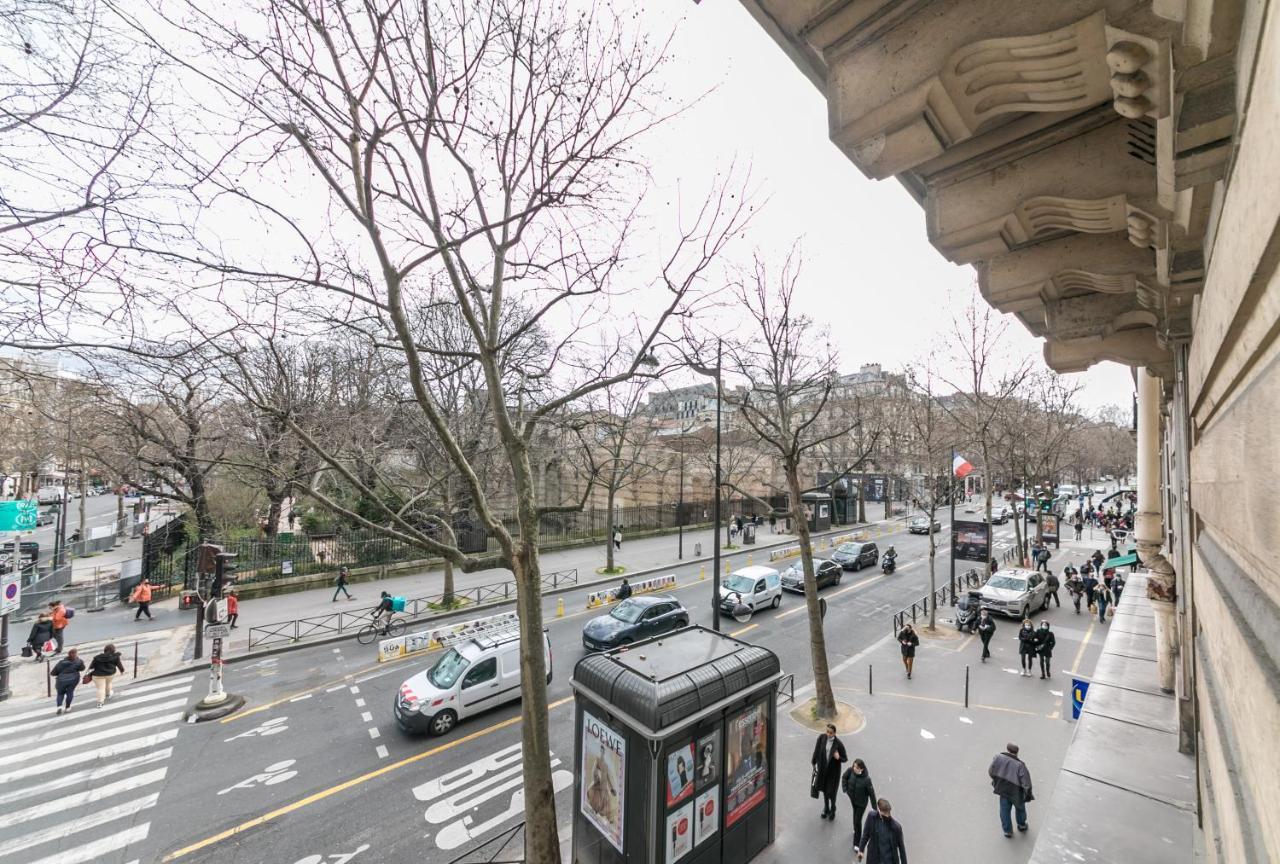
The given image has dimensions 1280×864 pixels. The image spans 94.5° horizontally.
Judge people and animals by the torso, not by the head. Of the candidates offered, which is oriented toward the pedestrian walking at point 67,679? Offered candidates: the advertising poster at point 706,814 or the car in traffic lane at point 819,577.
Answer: the car in traffic lane

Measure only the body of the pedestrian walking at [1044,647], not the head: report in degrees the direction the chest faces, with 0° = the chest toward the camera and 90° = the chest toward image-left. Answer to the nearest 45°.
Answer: approximately 0°

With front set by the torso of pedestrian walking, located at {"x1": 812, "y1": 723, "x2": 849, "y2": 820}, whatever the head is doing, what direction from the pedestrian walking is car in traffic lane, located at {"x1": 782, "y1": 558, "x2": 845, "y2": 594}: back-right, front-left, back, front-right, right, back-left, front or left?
back

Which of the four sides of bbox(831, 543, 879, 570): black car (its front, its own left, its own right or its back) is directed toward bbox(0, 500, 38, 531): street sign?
front

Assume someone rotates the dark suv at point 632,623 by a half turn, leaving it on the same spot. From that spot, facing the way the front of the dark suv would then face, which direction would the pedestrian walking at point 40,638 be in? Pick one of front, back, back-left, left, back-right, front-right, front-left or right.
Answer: back-left

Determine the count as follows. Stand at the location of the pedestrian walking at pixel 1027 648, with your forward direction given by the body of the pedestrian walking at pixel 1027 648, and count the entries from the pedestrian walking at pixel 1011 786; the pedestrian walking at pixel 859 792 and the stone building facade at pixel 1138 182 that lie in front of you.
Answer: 3

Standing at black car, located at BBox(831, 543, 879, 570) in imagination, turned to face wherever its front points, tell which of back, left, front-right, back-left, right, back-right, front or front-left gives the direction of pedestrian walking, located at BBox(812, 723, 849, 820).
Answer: front-left

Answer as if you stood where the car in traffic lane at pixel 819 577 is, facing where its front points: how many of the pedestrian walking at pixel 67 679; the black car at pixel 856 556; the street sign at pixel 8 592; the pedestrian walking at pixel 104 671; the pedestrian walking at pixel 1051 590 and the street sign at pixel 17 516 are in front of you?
4

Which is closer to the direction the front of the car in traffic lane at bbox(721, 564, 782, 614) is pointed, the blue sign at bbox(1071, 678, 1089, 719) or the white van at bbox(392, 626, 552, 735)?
the white van

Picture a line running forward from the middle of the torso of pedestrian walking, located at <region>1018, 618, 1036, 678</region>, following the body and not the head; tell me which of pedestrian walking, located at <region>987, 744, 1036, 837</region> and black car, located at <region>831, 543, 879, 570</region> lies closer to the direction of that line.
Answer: the pedestrian walking
